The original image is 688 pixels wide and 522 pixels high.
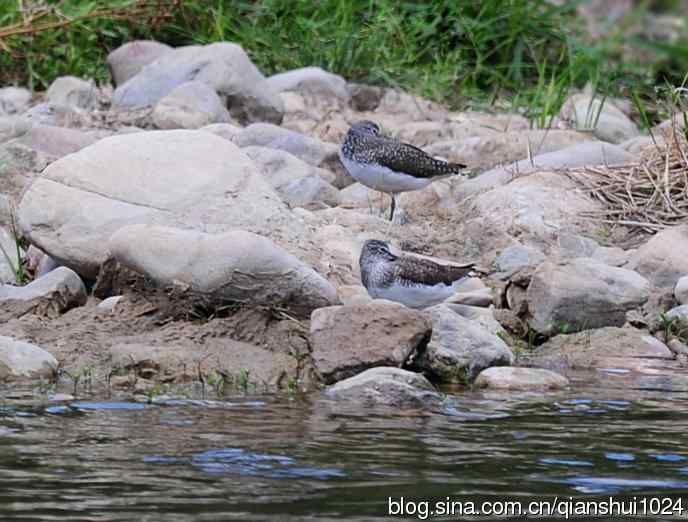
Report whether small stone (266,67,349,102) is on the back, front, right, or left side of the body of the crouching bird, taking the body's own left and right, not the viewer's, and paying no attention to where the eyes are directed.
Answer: right

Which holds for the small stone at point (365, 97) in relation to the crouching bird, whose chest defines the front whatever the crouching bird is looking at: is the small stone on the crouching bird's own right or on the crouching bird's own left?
on the crouching bird's own right

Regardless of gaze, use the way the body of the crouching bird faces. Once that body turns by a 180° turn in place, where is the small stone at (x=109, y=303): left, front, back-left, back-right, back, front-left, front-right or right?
back

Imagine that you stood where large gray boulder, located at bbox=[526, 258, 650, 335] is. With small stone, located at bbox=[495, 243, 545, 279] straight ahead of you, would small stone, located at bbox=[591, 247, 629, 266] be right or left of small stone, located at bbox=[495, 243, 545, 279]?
right

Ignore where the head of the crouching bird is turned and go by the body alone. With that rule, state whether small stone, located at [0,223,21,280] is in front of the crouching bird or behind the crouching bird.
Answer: in front

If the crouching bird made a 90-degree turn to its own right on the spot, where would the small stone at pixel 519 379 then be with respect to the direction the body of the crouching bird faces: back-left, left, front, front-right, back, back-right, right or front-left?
back-right

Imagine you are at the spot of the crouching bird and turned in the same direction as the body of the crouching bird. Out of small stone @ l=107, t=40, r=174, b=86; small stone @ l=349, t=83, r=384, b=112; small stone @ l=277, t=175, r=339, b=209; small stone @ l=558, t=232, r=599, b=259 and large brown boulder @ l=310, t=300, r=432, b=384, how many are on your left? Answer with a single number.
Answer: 1

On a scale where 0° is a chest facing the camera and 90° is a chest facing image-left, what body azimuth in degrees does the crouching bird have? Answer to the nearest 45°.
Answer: approximately 90°

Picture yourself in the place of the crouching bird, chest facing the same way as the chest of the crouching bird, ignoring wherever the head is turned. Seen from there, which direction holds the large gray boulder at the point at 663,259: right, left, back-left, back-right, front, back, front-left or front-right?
back-right

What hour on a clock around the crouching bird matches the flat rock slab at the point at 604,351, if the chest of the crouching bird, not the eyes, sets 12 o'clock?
The flat rock slab is roughly at 6 o'clock from the crouching bird.

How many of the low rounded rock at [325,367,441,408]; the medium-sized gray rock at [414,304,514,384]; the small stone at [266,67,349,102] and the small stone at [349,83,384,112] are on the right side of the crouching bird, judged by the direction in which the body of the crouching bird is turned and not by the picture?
2

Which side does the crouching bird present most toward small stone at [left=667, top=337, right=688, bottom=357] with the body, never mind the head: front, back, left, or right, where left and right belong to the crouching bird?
back

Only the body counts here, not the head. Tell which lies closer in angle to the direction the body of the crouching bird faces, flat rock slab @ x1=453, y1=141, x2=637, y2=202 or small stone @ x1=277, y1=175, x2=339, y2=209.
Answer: the small stone

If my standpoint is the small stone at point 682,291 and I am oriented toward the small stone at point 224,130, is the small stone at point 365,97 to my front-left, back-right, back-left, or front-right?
front-right

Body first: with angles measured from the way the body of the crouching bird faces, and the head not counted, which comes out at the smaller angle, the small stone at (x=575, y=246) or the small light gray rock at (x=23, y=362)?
the small light gray rock

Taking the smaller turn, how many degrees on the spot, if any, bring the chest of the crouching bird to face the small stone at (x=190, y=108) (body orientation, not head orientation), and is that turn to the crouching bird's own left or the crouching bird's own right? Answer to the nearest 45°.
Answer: approximately 45° to the crouching bird's own right
